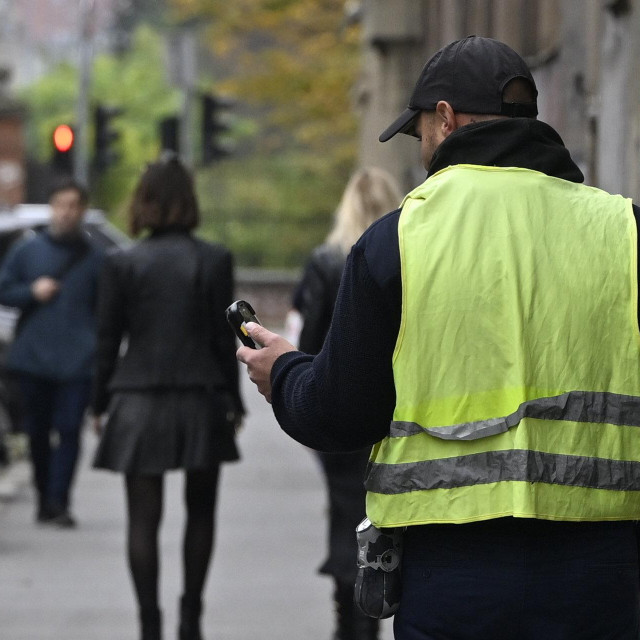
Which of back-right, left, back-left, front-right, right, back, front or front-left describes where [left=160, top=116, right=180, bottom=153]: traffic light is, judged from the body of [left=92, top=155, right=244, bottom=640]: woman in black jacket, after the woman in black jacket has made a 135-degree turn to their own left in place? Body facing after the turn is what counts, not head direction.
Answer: back-right

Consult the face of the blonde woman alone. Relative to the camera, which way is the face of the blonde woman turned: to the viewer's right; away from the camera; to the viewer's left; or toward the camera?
away from the camera

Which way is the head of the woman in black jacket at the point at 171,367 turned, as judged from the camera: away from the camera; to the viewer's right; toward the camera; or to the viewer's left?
away from the camera

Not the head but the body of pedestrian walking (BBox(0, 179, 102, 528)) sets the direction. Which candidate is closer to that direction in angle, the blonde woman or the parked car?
the blonde woman

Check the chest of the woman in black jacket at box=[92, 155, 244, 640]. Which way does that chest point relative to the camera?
away from the camera

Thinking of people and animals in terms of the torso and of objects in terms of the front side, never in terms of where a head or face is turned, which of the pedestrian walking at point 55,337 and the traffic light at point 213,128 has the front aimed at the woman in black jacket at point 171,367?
the pedestrian walking

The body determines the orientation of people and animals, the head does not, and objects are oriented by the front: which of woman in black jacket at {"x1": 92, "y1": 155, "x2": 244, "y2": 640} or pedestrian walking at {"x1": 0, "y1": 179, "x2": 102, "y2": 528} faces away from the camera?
the woman in black jacket

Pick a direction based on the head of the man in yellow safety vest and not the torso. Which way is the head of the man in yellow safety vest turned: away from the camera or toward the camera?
away from the camera

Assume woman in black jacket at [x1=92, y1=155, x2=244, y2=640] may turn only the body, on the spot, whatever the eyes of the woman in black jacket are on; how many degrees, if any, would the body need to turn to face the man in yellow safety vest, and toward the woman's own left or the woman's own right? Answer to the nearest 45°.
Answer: approximately 180°

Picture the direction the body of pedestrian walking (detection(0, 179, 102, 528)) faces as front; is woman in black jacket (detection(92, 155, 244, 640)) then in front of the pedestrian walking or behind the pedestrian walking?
in front

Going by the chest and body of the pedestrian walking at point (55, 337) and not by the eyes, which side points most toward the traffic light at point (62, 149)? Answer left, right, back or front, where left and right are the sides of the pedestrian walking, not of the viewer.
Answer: back
